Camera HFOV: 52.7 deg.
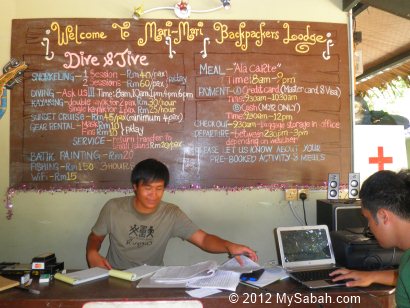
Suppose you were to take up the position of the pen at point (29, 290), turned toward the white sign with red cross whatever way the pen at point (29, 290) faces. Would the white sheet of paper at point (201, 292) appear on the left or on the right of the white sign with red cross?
right

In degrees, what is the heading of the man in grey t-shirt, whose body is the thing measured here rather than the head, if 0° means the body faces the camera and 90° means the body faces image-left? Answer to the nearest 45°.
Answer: approximately 0°

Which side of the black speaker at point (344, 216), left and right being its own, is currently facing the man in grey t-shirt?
right

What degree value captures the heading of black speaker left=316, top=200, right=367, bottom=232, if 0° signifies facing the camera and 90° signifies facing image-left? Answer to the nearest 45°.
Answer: approximately 315°

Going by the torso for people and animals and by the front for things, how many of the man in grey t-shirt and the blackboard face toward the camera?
2

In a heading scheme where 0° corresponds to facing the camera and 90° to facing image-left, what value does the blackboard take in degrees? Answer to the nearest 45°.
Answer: approximately 0°
